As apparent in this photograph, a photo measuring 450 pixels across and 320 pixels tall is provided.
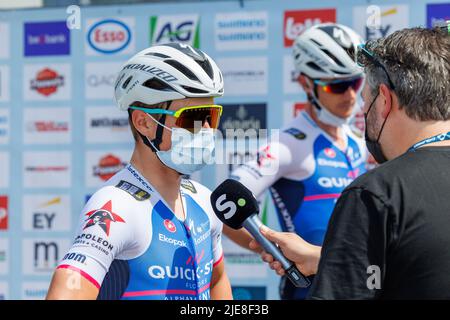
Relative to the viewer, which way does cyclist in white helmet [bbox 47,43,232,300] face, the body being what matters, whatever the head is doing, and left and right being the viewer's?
facing the viewer and to the right of the viewer

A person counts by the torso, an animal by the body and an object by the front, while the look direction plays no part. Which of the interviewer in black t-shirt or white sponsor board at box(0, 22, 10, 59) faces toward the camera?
the white sponsor board

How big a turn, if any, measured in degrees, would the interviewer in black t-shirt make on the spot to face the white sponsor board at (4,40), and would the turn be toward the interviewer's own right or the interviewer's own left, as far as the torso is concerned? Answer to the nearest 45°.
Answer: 0° — they already face it

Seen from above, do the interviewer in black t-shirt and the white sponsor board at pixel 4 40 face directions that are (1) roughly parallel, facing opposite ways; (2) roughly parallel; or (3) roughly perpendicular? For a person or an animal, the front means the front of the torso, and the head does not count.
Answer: roughly parallel, facing opposite ways

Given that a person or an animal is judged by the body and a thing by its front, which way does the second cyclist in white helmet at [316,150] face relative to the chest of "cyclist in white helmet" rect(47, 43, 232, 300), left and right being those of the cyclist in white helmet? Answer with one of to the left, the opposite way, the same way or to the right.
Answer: the same way

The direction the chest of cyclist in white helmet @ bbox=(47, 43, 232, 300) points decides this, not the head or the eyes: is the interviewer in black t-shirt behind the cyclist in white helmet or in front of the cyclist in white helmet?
in front

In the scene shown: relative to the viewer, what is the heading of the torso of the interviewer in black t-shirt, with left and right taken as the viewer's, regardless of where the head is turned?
facing away from the viewer and to the left of the viewer

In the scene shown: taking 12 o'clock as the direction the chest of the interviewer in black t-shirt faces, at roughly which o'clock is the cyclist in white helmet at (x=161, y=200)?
The cyclist in white helmet is roughly at 12 o'clock from the interviewer in black t-shirt.

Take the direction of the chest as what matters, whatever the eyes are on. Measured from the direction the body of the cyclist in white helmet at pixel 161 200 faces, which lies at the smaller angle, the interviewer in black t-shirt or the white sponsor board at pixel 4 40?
the interviewer in black t-shirt

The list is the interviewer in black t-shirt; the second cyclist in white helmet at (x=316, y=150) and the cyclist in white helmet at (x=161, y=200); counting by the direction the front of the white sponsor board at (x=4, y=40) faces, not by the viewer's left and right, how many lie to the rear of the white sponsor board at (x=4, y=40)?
0

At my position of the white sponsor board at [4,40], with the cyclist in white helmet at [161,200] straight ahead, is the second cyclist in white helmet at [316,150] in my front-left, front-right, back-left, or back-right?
front-left

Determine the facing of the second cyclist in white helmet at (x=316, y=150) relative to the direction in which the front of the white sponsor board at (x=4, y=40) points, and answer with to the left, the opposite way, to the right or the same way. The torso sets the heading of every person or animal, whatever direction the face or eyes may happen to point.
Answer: the same way

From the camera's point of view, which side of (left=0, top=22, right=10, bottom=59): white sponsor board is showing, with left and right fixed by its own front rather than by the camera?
front

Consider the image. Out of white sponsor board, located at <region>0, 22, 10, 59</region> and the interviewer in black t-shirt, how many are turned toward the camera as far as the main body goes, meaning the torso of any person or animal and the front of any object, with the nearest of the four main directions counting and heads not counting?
1

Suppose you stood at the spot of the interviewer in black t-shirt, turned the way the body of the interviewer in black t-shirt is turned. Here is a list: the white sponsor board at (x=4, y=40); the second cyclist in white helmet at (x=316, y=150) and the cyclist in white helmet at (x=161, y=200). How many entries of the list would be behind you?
0
